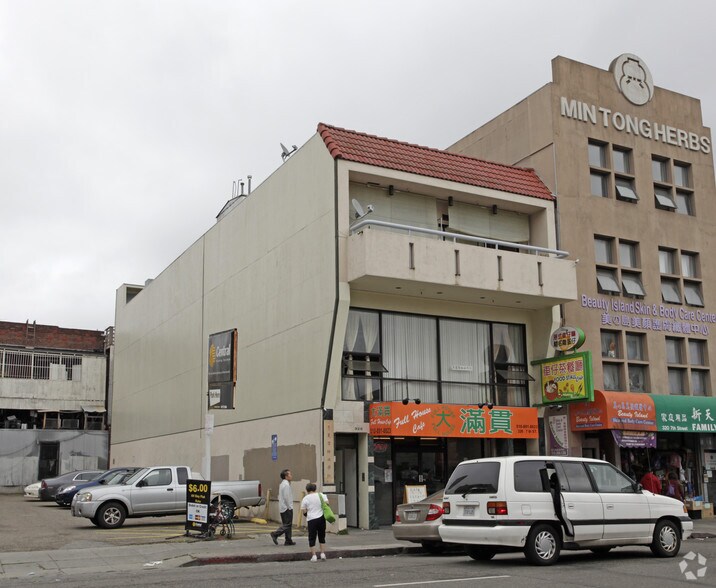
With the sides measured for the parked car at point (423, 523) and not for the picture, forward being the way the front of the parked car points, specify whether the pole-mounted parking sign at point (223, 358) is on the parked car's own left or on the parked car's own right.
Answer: on the parked car's own left

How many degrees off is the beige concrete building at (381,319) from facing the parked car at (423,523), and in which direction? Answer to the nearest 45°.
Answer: approximately 45° to its right

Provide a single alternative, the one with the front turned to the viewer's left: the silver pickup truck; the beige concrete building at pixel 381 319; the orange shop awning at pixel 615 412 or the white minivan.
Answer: the silver pickup truck

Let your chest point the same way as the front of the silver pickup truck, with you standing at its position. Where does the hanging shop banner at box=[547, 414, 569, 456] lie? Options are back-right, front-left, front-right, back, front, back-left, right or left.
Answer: back

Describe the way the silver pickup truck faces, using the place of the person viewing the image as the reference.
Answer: facing to the left of the viewer

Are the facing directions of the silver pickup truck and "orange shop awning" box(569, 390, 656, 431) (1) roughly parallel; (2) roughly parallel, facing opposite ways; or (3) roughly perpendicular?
roughly perpendicular

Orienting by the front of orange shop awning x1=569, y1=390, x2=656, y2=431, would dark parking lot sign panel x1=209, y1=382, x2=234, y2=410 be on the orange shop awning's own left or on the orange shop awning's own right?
on the orange shop awning's own right

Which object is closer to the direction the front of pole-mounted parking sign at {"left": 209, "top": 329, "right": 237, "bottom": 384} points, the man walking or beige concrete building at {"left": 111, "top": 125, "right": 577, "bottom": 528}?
the man walking

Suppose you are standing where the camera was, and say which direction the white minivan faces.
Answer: facing away from the viewer and to the right of the viewer

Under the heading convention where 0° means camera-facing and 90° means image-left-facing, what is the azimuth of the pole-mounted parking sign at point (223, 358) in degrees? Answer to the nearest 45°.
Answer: approximately 45°

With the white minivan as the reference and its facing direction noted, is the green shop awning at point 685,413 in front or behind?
in front

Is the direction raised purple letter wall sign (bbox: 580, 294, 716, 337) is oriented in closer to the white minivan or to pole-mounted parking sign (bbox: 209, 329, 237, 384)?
the white minivan

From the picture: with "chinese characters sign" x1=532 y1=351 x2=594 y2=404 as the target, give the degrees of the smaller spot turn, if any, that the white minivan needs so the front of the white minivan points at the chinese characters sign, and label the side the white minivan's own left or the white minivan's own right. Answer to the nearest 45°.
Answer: approximately 45° to the white minivan's own left

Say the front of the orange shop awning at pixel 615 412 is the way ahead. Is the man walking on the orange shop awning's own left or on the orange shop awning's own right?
on the orange shop awning's own right

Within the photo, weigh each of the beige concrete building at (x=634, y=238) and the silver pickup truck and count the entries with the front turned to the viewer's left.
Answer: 1

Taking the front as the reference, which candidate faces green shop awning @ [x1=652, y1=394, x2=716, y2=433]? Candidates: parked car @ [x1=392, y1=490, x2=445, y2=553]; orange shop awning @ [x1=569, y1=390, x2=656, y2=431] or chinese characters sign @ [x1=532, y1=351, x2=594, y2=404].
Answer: the parked car
